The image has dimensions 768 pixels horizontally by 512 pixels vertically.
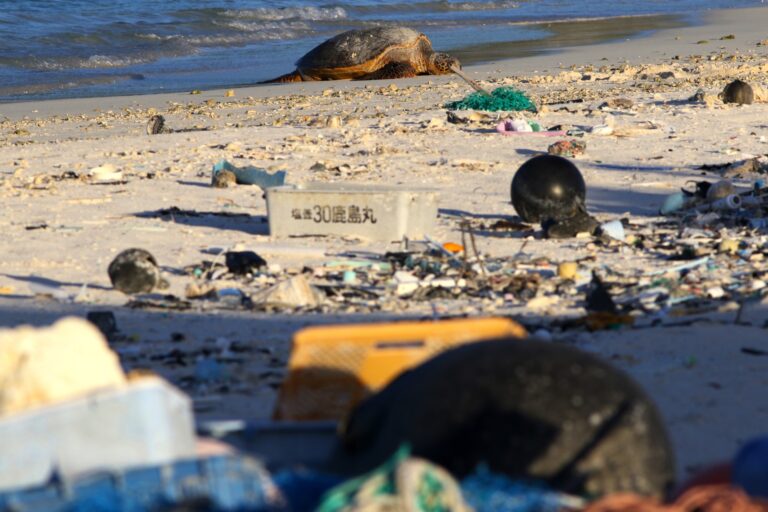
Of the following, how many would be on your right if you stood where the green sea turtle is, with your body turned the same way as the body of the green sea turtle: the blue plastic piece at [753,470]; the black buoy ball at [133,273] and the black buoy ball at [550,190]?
3

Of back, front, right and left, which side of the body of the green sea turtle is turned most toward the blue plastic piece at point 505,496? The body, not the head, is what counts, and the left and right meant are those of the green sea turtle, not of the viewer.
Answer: right

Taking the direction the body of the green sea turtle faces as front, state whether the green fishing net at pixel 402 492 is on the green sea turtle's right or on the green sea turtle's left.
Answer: on the green sea turtle's right

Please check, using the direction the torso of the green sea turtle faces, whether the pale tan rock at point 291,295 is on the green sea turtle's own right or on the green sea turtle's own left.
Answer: on the green sea turtle's own right

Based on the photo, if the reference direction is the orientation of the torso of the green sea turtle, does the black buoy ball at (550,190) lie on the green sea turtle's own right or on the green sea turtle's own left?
on the green sea turtle's own right

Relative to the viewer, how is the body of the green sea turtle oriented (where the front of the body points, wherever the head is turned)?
to the viewer's right

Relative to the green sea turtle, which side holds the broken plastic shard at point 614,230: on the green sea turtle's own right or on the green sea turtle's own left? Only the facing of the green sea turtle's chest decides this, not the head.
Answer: on the green sea turtle's own right

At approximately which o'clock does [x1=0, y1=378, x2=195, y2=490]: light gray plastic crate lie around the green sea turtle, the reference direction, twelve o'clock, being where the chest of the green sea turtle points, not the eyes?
The light gray plastic crate is roughly at 3 o'clock from the green sea turtle.
